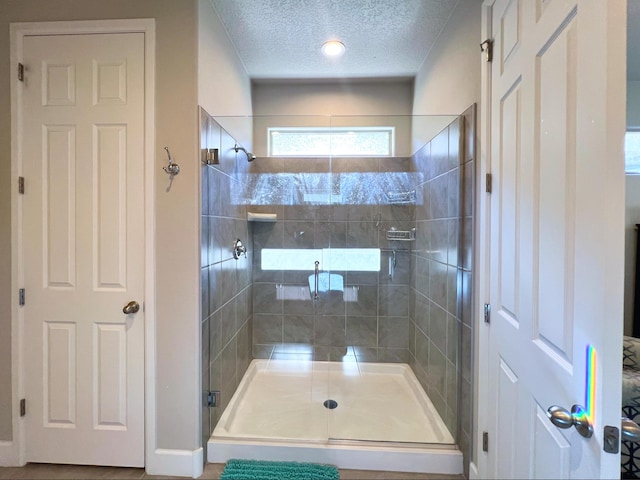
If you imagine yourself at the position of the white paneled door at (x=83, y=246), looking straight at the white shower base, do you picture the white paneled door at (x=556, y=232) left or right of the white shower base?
right

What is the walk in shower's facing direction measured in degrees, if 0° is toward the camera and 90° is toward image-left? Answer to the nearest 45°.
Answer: approximately 0°

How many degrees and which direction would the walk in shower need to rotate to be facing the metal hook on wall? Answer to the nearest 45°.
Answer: approximately 45° to its right

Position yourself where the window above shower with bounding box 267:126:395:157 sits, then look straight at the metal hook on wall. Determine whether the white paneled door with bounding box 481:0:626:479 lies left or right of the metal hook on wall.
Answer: left
